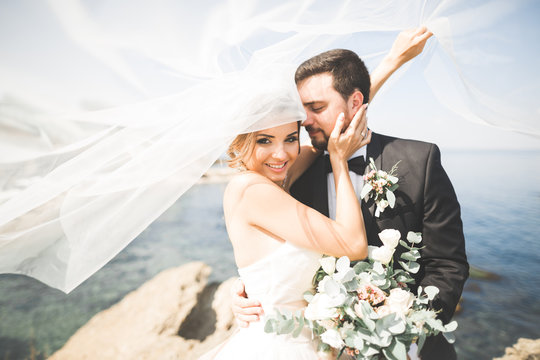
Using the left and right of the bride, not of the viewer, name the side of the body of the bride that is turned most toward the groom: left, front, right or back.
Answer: front

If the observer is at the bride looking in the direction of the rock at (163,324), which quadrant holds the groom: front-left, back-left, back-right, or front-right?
back-right

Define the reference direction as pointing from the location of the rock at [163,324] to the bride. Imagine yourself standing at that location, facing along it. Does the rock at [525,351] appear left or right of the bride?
left

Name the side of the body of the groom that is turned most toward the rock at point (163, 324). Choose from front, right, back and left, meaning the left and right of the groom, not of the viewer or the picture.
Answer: right

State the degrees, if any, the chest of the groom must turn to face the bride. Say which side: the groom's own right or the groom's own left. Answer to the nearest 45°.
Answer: approximately 45° to the groom's own right

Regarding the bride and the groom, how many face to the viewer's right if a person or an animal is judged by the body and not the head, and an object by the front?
1

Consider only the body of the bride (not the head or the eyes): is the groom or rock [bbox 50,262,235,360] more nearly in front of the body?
the groom

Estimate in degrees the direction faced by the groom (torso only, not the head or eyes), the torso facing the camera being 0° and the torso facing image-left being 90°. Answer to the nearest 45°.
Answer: approximately 45°

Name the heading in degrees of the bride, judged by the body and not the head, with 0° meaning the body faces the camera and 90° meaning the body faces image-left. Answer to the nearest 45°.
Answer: approximately 270°
